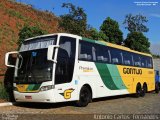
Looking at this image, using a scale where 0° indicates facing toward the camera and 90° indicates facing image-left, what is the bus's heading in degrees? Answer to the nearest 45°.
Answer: approximately 45°

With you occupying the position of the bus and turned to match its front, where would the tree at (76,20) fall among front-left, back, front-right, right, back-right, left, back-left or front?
back-right
